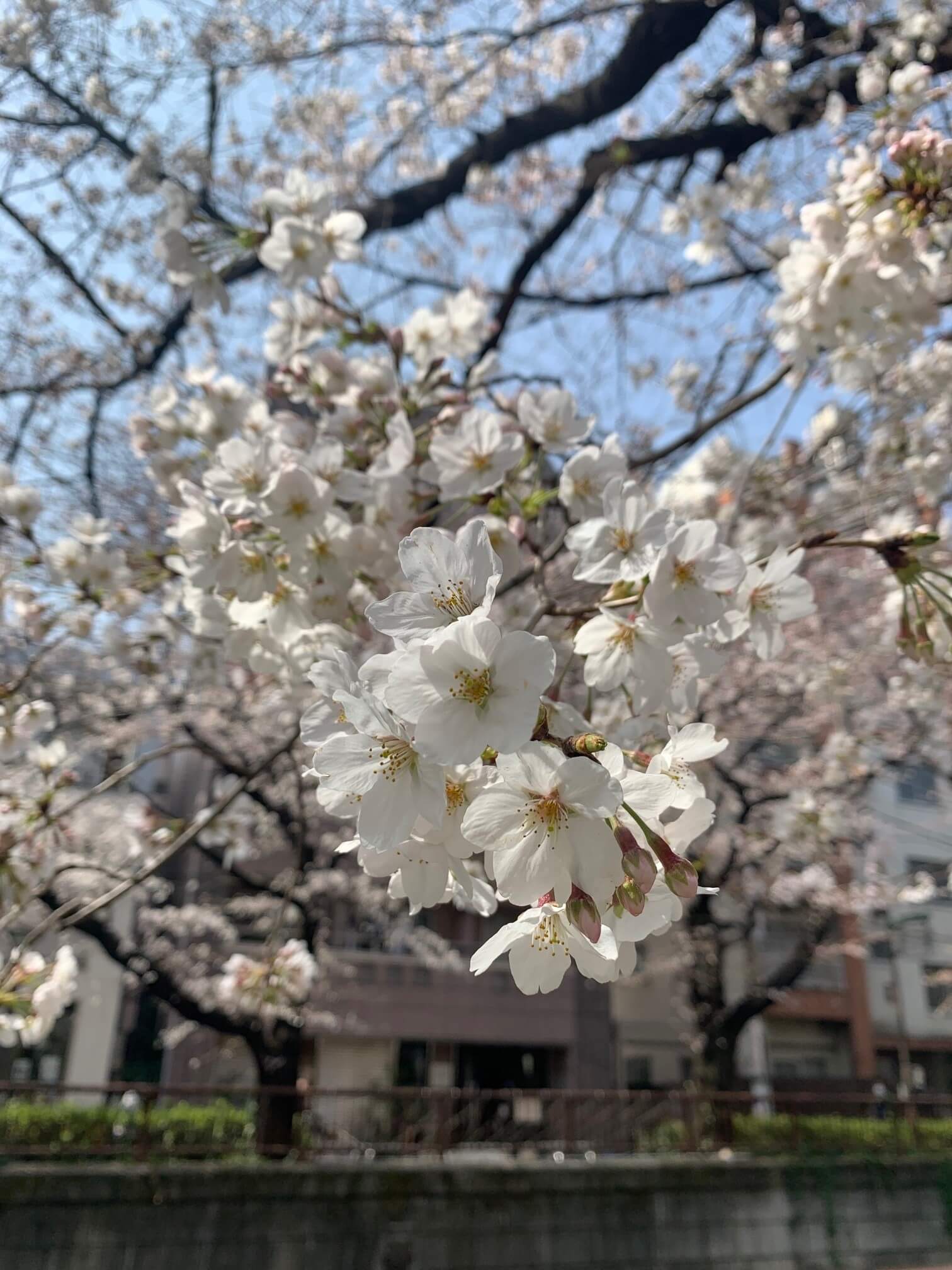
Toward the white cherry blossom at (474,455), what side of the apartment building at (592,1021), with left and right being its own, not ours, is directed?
front

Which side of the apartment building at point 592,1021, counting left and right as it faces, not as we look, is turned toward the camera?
front

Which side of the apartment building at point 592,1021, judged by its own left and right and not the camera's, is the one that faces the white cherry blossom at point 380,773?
front

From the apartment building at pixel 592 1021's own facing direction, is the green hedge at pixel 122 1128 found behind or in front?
in front

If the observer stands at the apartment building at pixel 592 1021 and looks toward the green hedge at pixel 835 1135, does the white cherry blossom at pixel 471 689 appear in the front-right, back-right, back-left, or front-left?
front-right

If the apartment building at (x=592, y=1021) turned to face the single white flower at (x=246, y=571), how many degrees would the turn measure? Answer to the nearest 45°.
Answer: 0° — it already faces it

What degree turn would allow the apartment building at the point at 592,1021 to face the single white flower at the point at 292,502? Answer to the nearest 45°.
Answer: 0° — it already faces it

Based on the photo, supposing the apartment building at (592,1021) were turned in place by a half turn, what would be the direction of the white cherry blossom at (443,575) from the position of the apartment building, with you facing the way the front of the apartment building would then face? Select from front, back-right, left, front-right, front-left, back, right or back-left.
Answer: back

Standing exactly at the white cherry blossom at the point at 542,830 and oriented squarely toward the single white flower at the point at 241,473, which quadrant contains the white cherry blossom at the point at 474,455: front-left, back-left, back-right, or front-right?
front-right

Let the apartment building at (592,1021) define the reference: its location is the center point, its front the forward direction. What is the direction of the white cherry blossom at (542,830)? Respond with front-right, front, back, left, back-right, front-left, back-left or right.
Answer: front

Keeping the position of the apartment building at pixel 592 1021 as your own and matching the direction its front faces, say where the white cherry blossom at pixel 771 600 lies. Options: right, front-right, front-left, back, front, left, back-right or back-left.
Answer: front

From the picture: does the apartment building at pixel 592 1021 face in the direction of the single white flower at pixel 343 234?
yes

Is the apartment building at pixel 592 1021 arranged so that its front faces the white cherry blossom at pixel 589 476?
yes

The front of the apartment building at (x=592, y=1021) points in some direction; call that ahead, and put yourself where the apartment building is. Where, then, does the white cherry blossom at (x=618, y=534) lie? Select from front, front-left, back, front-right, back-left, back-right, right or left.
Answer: front

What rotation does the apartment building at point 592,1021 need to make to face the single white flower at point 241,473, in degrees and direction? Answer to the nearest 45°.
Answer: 0° — it already faces it
